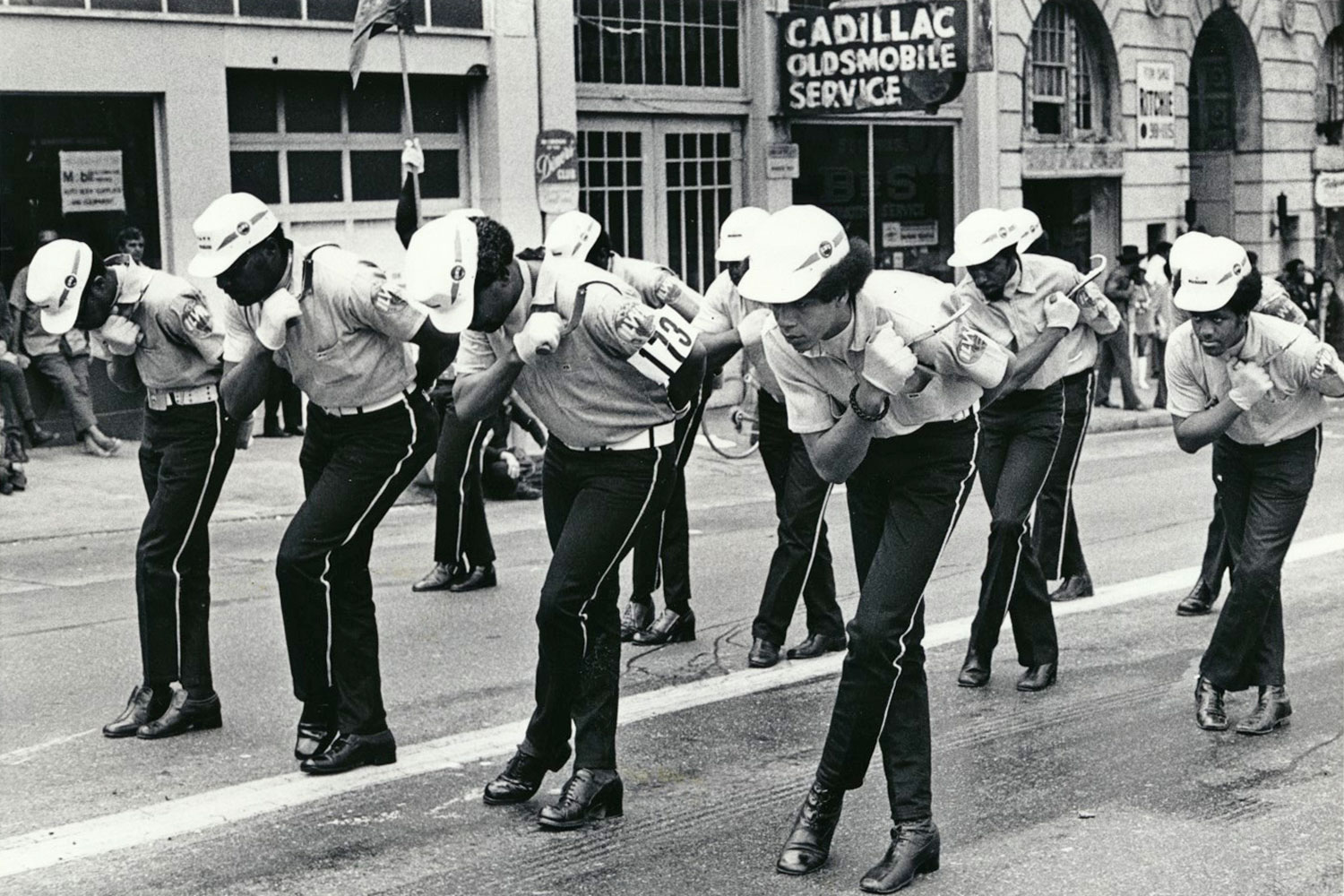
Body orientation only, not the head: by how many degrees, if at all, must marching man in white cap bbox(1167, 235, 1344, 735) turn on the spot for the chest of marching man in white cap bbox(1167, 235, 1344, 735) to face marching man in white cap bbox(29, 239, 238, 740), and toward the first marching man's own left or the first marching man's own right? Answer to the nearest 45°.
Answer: approximately 45° to the first marching man's own right

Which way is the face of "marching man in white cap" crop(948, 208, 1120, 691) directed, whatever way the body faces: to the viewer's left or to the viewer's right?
to the viewer's left

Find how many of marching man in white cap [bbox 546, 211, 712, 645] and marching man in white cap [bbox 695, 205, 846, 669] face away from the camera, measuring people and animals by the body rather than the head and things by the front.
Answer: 0

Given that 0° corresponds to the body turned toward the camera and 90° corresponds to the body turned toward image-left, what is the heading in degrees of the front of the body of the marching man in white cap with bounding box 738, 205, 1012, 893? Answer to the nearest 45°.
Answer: approximately 45°

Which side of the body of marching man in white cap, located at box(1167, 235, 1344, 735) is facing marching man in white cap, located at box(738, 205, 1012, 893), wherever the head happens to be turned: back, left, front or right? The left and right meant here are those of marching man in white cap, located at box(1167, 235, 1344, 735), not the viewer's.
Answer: front

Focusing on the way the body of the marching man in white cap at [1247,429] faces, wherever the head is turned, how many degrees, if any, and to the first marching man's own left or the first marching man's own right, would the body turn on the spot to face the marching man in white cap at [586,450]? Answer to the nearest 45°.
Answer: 0° — they already face them

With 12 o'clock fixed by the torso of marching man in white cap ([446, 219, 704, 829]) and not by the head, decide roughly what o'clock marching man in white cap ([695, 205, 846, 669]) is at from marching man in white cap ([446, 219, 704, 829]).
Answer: marching man in white cap ([695, 205, 846, 669]) is roughly at 5 o'clock from marching man in white cap ([446, 219, 704, 829]).

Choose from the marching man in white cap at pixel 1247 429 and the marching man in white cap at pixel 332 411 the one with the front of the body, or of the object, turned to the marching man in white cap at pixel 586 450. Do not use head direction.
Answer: the marching man in white cap at pixel 1247 429

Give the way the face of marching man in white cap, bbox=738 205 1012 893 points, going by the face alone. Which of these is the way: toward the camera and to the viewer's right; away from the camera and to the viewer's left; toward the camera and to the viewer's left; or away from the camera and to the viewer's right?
toward the camera and to the viewer's left

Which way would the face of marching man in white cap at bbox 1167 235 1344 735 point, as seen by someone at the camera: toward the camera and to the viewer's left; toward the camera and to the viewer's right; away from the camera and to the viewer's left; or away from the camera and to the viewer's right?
toward the camera and to the viewer's left
